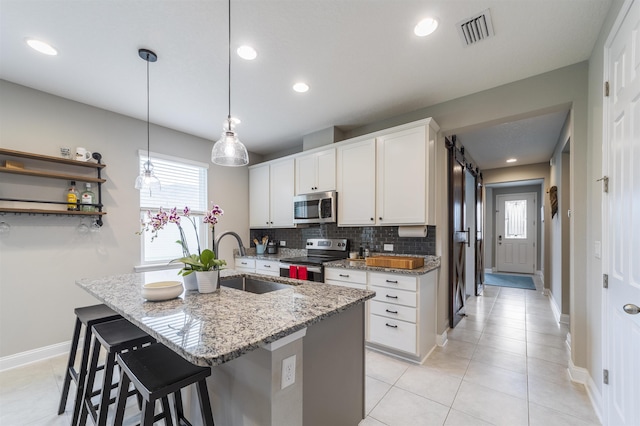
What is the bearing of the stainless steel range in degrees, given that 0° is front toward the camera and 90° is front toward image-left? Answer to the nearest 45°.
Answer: approximately 45°

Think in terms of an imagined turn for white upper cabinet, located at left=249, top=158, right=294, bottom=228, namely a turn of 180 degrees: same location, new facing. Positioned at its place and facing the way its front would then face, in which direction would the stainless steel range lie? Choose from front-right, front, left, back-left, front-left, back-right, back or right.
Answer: right

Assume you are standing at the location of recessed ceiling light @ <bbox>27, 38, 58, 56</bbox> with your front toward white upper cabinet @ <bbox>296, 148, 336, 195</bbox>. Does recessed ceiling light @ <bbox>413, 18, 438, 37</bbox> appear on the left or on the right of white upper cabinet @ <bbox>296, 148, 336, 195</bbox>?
right

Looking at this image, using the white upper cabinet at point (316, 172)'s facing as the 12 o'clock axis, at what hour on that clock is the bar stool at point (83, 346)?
The bar stool is roughly at 12 o'clock from the white upper cabinet.

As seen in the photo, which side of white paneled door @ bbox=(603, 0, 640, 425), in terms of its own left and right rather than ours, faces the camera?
left

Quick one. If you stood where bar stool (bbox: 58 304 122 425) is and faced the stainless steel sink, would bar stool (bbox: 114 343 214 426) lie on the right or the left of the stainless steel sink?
right

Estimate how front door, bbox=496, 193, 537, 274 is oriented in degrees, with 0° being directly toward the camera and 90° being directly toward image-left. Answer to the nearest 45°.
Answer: approximately 0°

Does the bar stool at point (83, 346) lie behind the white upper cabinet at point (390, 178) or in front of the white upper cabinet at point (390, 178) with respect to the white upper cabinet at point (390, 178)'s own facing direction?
in front

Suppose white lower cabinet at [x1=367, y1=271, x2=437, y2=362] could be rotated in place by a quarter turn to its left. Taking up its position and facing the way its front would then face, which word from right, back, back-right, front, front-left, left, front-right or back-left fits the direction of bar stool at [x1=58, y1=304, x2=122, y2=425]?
right

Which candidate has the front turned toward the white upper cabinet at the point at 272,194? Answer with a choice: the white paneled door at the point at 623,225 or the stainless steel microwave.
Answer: the white paneled door

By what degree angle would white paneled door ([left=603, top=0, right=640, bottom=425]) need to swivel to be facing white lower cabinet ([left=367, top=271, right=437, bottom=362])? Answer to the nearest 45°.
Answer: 0° — it already faces it

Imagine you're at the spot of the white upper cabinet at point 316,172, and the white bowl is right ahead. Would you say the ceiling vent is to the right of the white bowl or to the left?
left

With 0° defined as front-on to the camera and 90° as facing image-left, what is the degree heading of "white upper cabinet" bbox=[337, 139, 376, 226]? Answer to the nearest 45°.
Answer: approximately 45°

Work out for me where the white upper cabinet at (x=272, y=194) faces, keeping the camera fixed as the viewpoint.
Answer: facing the viewer and to the left of the viewer

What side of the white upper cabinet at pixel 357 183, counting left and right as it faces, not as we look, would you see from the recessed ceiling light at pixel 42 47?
front

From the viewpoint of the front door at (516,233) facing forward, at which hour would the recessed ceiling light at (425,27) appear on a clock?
The recessed ceiling light is roughly at 12 o'clock from the front door.

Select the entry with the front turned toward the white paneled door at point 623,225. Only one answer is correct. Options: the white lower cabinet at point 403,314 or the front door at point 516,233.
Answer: the front door at point 516,233
